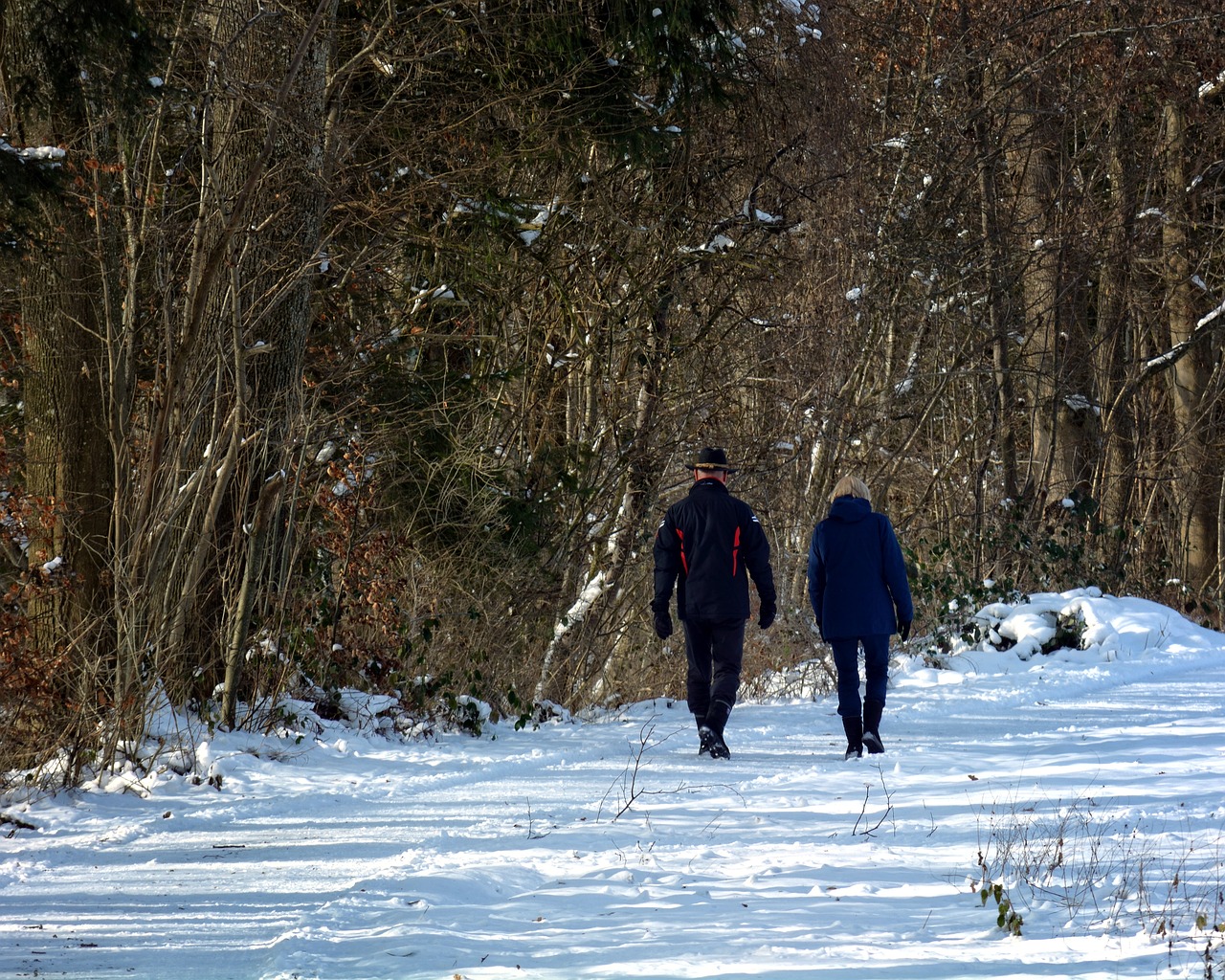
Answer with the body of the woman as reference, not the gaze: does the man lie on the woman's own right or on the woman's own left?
on the woman's own left

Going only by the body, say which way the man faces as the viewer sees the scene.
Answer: away from the camera

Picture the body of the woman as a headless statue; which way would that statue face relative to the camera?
away from the camera

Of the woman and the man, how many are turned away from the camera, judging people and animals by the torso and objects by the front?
2

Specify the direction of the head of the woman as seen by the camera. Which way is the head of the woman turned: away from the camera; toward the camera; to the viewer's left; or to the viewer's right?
away from the camera

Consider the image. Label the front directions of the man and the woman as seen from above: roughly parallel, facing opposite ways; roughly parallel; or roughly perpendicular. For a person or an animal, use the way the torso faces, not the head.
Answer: roughly parallel

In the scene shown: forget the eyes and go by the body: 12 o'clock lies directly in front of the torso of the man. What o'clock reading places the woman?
The woman is roughly at 3 o'clock from the man.

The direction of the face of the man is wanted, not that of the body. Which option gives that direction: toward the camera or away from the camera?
away from the camera
